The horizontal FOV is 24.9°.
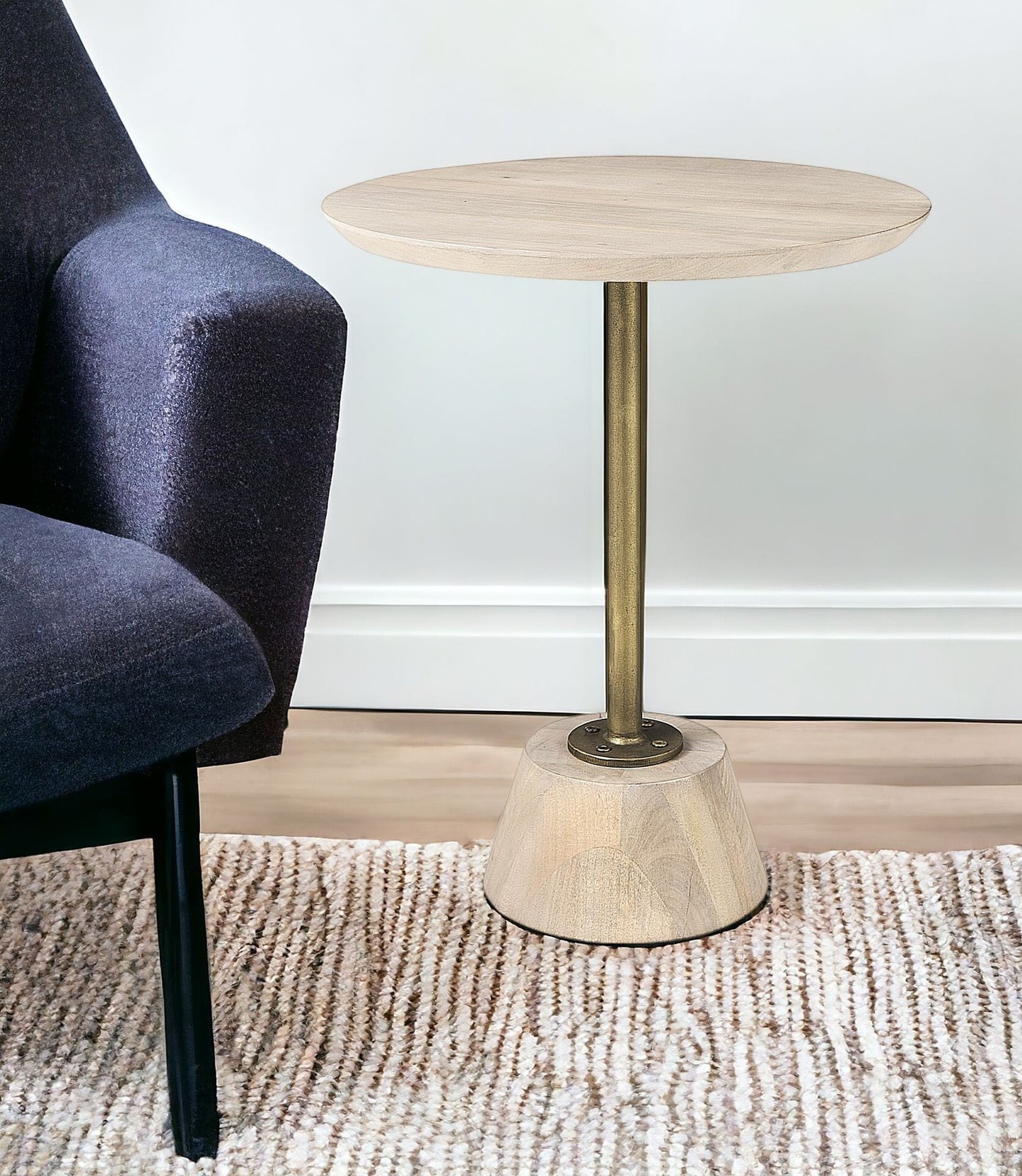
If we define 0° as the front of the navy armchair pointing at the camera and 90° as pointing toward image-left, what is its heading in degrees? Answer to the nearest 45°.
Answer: approximately 315°
